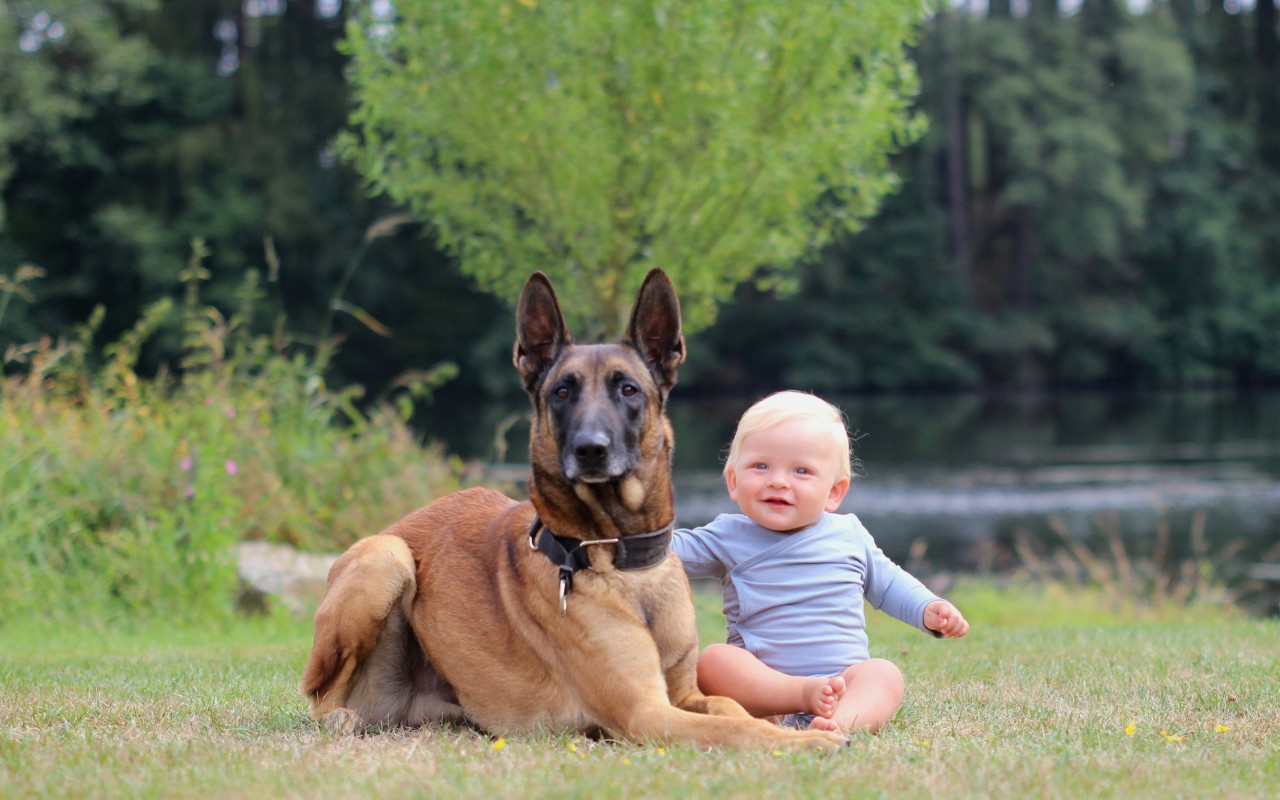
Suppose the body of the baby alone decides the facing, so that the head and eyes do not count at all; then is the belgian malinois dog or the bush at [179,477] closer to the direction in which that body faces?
the belgian malinois dog

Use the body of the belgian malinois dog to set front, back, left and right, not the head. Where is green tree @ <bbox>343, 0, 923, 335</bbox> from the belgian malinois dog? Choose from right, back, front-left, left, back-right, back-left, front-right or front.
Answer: back-left

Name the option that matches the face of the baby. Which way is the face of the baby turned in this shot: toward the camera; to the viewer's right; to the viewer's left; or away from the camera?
toward the camera

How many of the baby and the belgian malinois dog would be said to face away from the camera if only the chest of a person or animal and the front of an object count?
0

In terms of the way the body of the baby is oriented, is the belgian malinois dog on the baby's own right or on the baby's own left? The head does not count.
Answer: on the baby's own right

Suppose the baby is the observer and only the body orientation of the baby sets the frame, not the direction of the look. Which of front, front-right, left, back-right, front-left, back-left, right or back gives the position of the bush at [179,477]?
back-right

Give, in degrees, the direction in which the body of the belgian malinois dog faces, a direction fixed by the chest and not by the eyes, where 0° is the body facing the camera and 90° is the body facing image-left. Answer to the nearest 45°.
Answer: approximately 315°

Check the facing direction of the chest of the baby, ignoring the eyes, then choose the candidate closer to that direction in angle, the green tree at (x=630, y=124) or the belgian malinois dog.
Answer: the belgian malinois dog

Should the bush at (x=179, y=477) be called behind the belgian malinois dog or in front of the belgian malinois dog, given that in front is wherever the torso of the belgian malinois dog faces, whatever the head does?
behind
